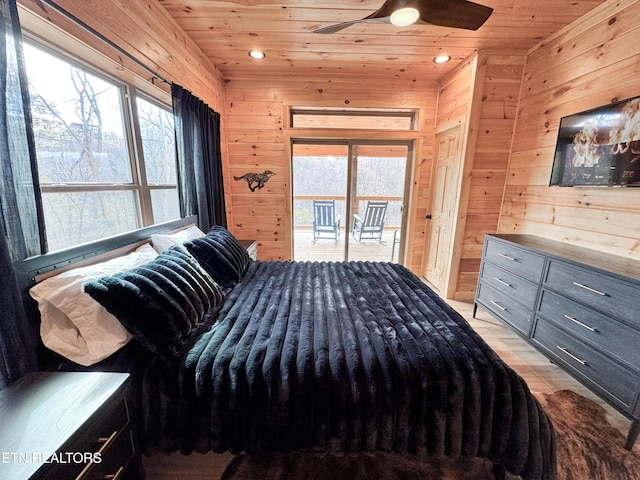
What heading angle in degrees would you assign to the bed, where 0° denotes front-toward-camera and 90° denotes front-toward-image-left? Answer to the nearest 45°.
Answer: approximately 270°

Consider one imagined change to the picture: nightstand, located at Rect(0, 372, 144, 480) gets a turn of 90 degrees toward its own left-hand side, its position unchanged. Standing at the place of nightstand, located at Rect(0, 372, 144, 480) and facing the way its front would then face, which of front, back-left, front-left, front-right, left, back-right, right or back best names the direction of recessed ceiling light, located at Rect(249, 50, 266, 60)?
front

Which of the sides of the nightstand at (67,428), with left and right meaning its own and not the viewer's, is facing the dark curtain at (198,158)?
left

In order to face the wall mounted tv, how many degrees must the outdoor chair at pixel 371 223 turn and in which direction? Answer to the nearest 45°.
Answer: approximately 180°

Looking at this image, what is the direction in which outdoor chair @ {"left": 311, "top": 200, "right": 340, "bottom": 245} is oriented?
away from the camera

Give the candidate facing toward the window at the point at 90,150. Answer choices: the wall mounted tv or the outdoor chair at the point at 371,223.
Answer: the wall mounted tv

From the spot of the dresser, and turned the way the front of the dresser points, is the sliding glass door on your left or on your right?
on your right

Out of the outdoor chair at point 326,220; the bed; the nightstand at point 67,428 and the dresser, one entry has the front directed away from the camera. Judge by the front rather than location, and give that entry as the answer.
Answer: the outdoor chair
